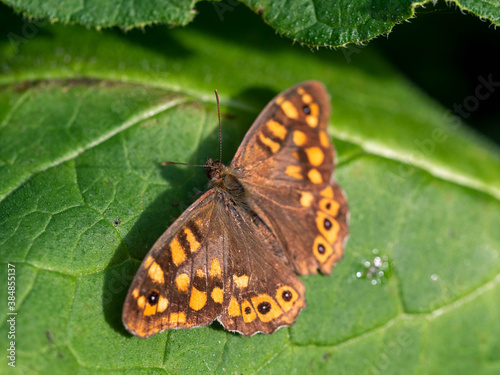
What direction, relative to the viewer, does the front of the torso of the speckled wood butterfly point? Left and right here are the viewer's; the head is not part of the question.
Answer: facing away from the viewer and to the left of the viewer
